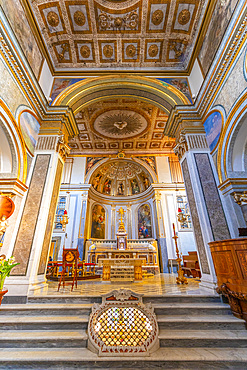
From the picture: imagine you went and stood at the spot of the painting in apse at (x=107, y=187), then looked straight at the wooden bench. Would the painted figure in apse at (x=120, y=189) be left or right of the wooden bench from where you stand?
left

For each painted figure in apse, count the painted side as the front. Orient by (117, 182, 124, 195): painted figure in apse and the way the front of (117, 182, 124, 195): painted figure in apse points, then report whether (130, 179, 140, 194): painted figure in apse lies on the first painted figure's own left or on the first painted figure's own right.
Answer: on the first painted figure's own left

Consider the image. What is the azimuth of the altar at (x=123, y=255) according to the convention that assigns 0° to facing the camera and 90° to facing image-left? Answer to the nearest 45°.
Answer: approximately 0°
